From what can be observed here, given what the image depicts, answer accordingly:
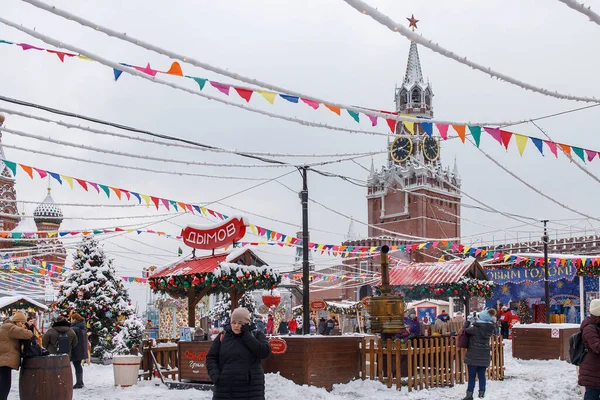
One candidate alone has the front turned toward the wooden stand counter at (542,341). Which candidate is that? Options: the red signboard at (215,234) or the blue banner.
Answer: the blue banner

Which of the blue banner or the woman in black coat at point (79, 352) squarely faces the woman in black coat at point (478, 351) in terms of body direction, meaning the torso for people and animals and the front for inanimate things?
the blue banner

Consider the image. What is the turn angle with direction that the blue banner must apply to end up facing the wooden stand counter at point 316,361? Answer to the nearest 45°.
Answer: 0° — it already faces it

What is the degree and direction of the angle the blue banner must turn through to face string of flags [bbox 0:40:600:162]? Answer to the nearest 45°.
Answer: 0° — it already faces it

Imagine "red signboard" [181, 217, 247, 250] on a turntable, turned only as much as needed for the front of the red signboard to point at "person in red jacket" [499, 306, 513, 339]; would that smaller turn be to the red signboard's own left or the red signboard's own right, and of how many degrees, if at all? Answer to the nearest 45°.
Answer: approximately 135° to the red signboard's own left
